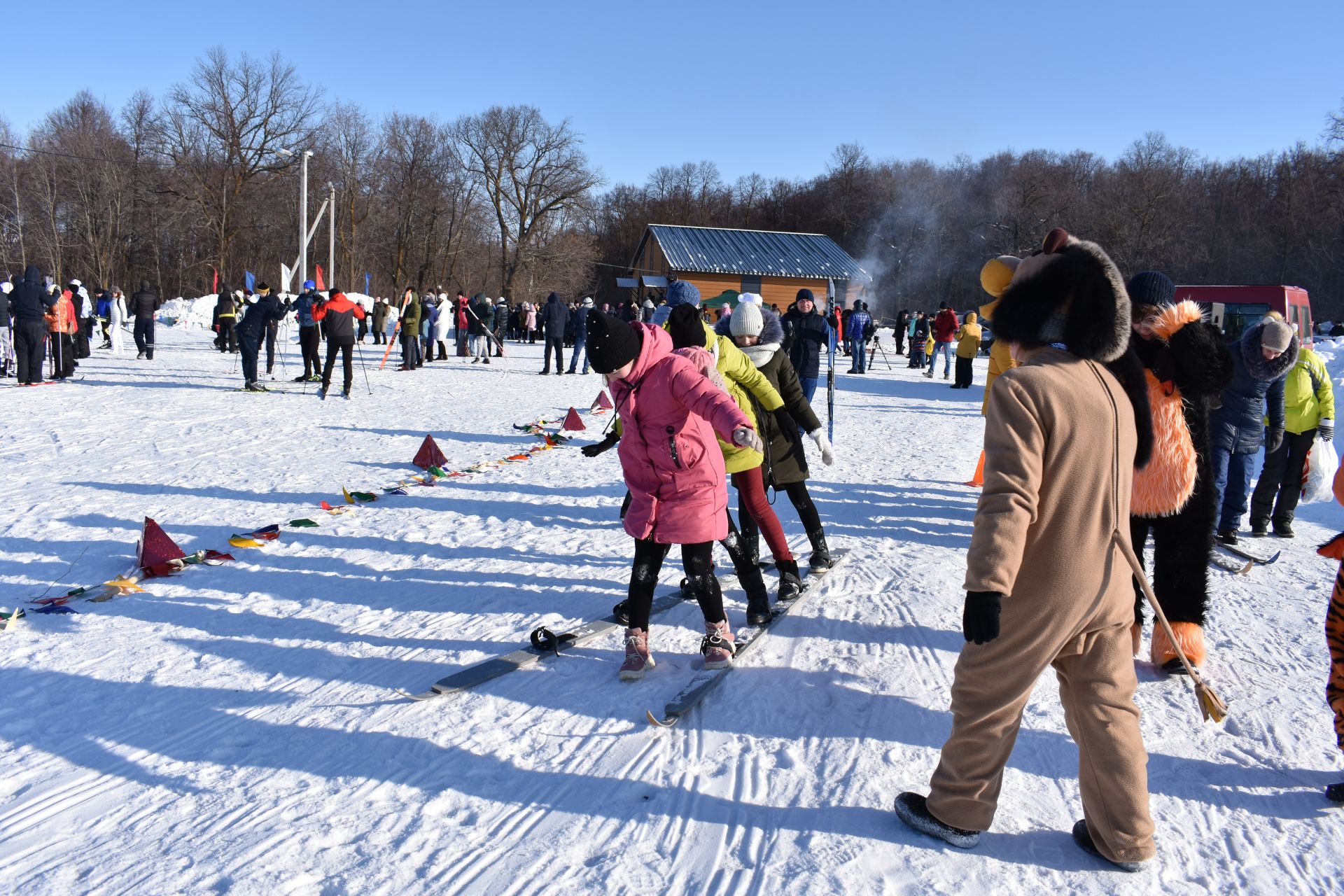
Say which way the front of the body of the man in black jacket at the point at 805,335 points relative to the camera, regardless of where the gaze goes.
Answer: toward the camera

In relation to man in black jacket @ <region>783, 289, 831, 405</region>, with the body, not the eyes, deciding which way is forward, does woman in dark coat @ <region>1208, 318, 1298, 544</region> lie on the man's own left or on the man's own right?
on the man's own left

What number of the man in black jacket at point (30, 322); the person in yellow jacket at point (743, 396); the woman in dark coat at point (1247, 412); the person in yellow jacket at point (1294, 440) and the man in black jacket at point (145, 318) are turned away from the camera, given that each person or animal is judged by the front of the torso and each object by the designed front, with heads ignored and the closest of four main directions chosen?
2

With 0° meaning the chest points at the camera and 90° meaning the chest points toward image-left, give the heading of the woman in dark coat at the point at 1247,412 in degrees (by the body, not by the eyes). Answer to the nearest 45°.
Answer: approximately 0°
